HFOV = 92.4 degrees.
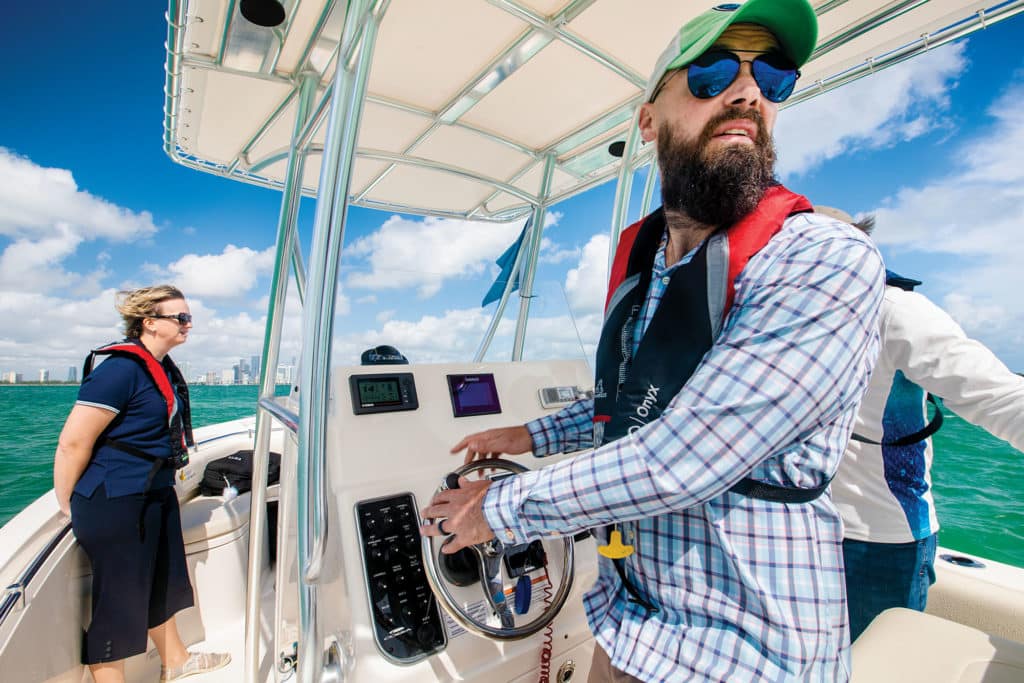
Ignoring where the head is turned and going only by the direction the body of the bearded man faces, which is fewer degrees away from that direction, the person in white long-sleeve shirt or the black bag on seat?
the black bag on seat

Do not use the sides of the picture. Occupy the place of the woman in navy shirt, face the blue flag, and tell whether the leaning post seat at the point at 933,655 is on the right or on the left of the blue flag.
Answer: right

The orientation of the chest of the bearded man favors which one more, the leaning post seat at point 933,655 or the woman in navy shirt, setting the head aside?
the woman in navy shirt

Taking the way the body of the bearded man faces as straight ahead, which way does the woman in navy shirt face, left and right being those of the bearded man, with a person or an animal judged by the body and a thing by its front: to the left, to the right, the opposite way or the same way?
the opposite way

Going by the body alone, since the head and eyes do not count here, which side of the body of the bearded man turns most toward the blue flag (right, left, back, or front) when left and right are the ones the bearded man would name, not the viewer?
right

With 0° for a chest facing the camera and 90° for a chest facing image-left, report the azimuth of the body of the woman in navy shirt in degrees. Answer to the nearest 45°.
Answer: approximately 270°

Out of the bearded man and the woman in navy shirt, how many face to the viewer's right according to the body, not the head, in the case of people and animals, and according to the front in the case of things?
1

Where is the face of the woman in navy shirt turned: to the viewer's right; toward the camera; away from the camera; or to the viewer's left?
to the viewer's right

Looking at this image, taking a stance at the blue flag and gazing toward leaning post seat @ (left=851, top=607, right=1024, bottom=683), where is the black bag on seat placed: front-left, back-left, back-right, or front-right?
back-right
